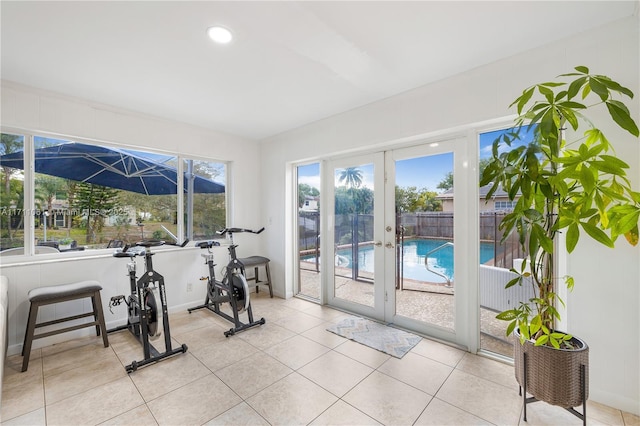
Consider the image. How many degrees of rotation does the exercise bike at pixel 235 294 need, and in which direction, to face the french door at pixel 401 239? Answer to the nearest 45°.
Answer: approximately 45° to its left

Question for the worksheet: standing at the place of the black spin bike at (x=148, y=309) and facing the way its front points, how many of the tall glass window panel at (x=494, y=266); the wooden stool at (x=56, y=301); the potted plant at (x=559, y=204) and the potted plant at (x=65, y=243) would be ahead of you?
2

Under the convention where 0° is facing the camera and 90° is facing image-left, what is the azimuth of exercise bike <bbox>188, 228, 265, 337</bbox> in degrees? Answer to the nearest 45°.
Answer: approximately 315°

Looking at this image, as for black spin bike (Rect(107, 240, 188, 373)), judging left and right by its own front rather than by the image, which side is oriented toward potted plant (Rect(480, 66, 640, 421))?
front

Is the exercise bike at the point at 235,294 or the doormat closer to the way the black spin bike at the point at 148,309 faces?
the doormat

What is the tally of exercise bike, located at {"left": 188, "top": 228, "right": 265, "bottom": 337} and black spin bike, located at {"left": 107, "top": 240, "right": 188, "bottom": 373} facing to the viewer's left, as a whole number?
0

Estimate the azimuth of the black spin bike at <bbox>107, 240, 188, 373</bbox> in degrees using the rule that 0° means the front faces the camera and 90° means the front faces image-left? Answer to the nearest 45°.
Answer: approximately 315°

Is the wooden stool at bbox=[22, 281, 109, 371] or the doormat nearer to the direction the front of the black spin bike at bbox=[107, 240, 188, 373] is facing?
the doormat

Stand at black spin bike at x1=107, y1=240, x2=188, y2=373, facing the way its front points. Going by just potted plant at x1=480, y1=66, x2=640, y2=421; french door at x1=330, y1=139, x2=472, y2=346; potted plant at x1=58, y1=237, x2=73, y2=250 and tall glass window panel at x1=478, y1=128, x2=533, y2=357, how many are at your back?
1

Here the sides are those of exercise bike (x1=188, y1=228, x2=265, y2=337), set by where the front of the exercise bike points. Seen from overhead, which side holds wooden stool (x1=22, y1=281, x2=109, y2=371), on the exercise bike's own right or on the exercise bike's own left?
on the exercise bike's own right

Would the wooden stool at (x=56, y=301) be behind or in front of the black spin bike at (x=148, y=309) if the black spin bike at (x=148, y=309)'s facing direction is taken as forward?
behind

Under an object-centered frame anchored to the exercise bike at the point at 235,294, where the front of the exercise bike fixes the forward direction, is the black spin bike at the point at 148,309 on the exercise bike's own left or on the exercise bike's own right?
on the exercise bike's own right

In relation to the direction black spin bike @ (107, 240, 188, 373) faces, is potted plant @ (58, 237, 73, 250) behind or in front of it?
behind
